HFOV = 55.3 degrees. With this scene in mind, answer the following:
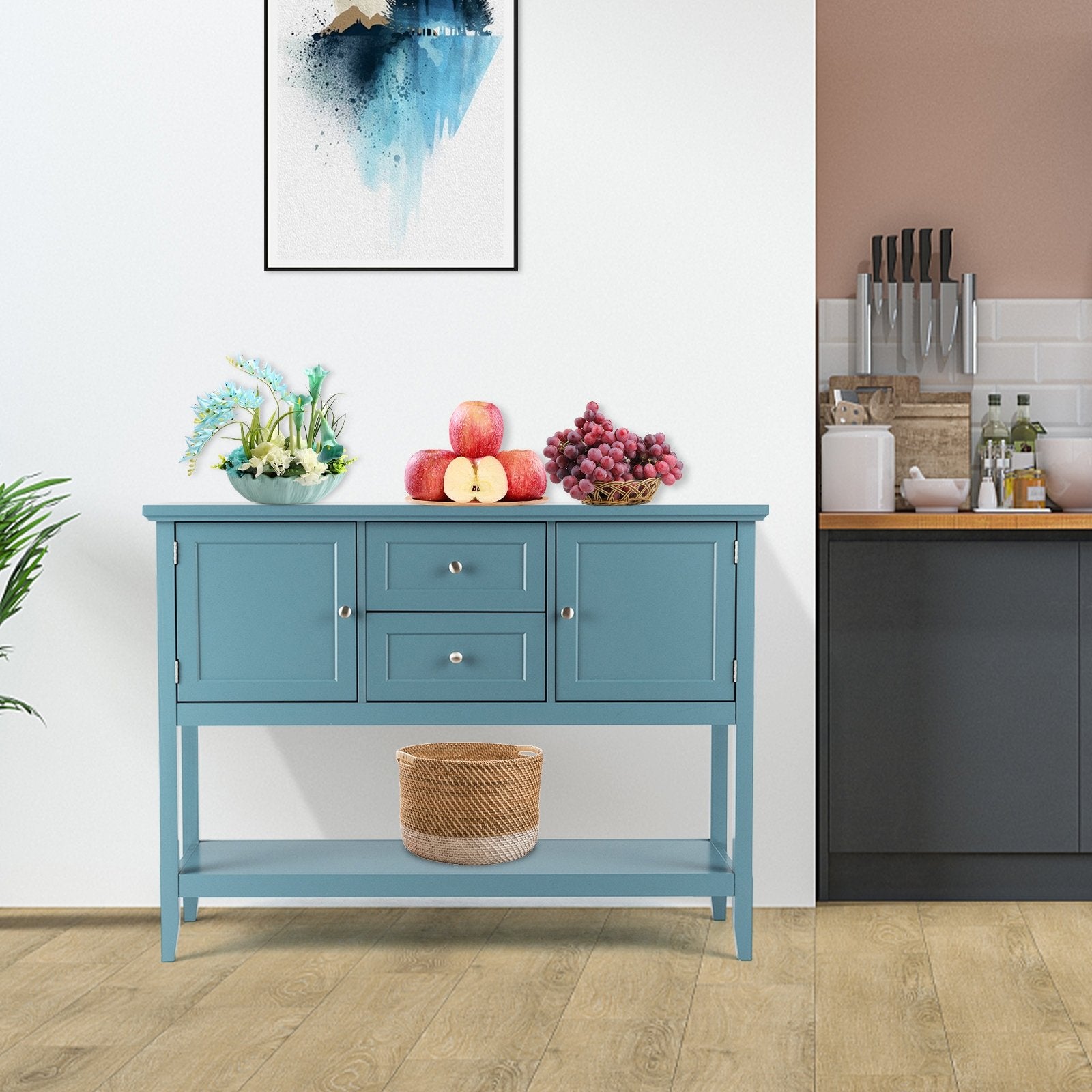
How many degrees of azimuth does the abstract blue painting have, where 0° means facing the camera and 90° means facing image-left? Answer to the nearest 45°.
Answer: approximately 0°

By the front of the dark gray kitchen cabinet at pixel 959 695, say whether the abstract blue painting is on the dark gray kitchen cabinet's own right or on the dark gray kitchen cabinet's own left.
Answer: on the dark gray kitchen cabinet's own right

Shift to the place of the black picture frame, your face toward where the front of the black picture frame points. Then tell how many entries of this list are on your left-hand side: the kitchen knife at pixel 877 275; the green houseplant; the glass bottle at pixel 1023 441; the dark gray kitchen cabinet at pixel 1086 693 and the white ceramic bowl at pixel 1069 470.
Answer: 4

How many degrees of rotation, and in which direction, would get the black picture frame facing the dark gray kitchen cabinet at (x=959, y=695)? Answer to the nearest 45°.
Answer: approximately 90° to its left

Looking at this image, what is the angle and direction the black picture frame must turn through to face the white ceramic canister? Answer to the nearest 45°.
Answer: approximately 90° to its left

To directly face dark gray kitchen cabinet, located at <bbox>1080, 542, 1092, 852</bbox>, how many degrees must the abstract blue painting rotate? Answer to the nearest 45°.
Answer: approximately 90° to its left

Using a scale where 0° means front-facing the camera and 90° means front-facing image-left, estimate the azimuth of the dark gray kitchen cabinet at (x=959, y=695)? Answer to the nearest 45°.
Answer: approximately 0°

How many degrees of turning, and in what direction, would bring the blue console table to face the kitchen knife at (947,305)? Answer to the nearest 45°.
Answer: approximately 135° to its left

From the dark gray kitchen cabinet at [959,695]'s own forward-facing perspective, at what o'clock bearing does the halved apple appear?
The halved apple is roughly at 2 o'clock from the dark gray kitchen cabinet.
